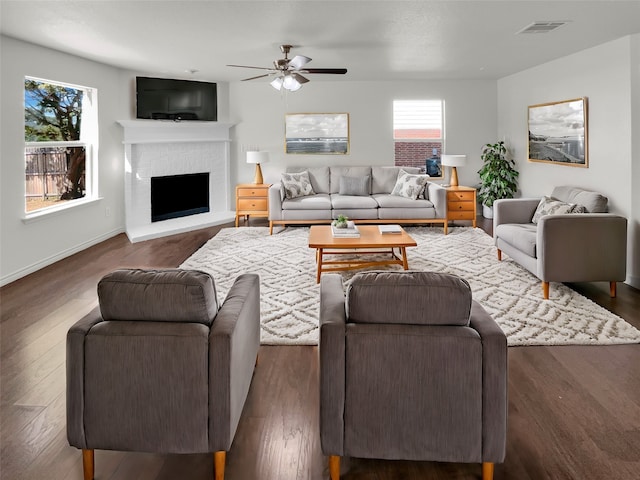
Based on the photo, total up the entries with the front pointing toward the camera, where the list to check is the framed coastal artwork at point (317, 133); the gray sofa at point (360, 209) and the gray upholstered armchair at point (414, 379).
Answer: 2

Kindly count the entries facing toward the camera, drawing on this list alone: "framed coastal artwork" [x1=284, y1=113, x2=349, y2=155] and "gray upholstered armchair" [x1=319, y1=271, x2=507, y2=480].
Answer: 1

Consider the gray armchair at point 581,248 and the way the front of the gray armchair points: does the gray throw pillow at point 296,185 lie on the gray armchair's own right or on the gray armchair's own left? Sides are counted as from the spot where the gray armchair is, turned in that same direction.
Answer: on the gray armchair's own right

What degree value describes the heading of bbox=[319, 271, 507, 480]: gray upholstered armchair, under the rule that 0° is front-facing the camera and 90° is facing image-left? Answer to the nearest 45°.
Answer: approximately 180°

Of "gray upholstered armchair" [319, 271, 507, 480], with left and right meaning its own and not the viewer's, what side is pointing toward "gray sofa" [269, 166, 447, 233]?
front

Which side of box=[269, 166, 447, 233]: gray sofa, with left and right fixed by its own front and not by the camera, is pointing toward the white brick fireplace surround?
right

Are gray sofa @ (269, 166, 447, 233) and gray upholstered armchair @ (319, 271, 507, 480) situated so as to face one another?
yes

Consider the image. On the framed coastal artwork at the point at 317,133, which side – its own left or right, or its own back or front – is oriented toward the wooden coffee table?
front

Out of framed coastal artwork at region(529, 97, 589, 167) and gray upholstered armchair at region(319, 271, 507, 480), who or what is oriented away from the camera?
the gray upholstered armchair

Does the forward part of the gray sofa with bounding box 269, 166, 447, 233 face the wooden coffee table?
yes

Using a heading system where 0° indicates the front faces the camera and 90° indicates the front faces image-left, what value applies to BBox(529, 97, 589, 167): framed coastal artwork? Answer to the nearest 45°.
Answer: approximately 45°

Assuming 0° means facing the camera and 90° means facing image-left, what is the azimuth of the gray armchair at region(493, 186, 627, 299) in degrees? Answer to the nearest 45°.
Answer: approximately 45°

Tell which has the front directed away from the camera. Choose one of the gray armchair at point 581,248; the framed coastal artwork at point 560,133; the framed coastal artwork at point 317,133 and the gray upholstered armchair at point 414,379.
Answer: the gray upholstered armchair

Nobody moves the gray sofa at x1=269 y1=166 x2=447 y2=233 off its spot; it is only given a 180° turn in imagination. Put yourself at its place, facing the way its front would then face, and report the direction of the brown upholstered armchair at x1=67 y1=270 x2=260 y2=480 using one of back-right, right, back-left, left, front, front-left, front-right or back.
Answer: back

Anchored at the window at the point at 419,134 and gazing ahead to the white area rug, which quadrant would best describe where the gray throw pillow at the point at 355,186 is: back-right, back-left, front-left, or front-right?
front-right

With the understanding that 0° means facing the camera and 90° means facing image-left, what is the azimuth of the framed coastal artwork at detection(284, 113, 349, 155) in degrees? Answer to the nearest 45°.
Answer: approximately 0°

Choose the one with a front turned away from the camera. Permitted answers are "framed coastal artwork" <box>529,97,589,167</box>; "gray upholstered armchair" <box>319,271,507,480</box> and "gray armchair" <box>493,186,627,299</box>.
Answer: the gray upholstered armchair

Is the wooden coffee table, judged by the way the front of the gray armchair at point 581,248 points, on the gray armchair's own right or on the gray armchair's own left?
on the gray armchair's own right

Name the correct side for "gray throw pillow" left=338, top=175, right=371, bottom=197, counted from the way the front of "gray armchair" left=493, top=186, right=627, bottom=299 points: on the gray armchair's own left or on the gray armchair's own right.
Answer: on the gray armchair's own right
